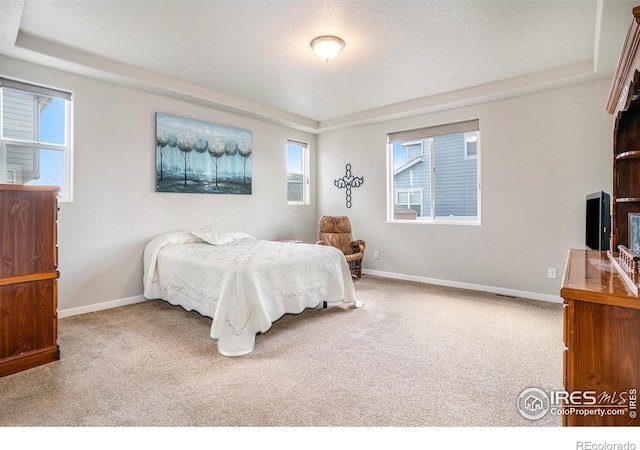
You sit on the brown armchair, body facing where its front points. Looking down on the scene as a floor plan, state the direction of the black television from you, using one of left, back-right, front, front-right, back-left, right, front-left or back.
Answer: front-left

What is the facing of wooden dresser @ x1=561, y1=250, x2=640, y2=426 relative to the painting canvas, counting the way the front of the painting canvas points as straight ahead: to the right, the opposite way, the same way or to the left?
the opposite way

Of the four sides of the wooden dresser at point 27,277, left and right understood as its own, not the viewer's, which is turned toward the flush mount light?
front

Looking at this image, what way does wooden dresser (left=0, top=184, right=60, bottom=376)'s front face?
to the viewer's right

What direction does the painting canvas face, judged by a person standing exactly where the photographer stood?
facing the viewer and to the right of the viewer

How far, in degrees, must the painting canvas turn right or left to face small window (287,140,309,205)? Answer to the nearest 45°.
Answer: approximately 90° to its left

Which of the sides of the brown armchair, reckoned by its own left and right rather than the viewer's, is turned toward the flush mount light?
front

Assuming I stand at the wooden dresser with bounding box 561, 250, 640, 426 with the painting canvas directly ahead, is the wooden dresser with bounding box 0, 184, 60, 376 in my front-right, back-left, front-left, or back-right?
front-left

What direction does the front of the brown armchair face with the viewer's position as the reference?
facing the viewer

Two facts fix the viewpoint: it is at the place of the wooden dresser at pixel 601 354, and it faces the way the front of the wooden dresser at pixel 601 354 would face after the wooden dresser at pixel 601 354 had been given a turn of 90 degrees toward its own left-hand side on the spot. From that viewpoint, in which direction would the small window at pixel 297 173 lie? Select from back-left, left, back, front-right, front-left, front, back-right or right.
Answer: back-right

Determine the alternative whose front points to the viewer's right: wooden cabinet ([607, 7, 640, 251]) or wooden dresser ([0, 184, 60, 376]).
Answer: the wooden dresser

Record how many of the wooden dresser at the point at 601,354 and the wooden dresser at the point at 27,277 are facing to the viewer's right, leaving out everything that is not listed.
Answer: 1

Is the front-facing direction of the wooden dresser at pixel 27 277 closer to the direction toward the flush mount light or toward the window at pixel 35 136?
the flush mount light

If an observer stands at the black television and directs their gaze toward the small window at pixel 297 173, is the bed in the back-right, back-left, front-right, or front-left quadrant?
front-left

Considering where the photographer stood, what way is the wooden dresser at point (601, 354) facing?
facing to the left of the viewer

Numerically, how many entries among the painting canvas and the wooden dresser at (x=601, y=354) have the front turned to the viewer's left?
1

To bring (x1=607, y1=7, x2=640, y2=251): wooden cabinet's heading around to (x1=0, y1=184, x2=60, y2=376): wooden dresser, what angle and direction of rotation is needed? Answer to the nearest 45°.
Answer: approximately 45° to its left

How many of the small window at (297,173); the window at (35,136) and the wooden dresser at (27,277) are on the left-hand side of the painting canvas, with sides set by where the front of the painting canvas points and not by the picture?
1

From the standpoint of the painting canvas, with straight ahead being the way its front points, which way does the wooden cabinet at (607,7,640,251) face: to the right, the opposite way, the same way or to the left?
the opposite way

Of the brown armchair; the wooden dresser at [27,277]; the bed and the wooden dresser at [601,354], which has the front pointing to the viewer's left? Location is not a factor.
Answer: the wooden dresser at [601,354]
